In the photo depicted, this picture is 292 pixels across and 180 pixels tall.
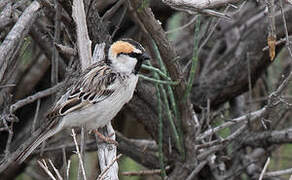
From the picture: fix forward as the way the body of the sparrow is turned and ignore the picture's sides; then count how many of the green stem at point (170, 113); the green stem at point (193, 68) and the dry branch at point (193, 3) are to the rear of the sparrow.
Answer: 0

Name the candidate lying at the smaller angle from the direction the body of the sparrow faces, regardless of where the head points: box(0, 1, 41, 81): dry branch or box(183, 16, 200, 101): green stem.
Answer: the green stem

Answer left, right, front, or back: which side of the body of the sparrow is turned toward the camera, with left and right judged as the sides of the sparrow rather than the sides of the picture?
right

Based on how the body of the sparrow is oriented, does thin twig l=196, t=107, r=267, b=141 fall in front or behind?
in front

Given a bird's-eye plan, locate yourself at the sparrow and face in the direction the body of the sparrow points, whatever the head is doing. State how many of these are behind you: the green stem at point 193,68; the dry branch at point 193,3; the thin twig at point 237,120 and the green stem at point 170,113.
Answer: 0

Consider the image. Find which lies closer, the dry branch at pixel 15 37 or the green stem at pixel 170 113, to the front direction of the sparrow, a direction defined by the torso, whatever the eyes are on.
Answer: the green stem

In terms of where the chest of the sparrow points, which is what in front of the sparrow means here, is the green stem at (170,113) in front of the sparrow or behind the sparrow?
in front

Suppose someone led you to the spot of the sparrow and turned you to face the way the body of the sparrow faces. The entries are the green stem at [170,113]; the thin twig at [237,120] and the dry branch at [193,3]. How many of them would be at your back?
0
